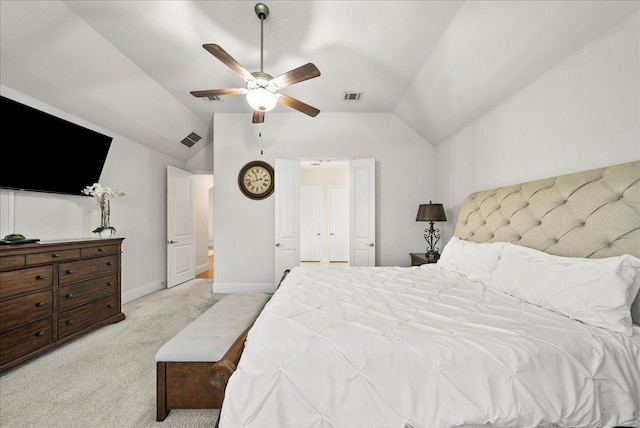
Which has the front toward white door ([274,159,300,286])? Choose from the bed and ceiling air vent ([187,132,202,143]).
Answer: the ceiling air vent

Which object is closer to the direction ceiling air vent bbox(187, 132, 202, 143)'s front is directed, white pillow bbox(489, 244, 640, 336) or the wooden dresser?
the white pillow

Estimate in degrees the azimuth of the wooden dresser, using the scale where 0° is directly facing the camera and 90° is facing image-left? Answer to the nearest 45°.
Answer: approximately 315°

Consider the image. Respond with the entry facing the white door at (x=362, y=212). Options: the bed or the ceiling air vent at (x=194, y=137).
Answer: the ceiling air vent

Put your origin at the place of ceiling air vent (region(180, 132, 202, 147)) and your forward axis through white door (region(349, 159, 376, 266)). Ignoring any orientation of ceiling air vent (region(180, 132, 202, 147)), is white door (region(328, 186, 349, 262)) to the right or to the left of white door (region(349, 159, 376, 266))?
left

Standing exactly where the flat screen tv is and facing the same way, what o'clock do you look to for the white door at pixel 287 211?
The white door is roughly at 11 o'clock from the flat screen tv.

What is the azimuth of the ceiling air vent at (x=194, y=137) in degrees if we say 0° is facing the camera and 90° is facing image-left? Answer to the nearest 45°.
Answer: approximately 315°

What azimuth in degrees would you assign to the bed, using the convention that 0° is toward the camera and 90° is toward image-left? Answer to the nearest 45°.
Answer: approximately 45°

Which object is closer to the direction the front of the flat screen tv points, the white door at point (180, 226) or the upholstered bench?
the upholstered bench

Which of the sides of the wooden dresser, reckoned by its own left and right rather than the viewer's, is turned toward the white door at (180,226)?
left

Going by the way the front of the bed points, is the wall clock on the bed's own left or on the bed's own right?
on the bed's own right

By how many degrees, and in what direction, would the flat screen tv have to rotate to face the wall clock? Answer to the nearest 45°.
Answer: approximately 45° to its left
